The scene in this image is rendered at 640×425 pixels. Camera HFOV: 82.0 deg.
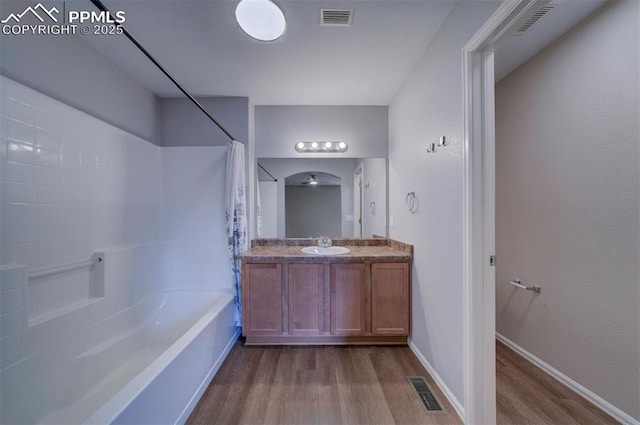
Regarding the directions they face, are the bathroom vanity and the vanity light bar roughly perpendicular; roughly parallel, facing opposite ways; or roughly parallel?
roughly parallel

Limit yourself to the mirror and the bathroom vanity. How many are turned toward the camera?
2

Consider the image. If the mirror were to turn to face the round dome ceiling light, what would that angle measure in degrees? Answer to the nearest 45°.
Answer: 0° — it already faces it

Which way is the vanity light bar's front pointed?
toward the camera

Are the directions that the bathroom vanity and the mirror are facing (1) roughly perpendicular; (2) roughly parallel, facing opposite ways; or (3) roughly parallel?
roughly parallel

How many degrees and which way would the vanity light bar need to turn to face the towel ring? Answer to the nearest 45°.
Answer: approximately 45° to its left

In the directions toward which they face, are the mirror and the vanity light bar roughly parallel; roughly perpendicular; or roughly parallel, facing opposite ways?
roughly parallel

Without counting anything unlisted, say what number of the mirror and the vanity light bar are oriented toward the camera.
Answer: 2

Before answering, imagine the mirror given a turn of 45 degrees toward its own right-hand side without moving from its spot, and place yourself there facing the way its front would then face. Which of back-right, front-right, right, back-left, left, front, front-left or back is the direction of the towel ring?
left

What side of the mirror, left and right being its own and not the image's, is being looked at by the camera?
front

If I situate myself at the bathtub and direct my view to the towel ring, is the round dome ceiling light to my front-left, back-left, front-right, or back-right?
front-right
